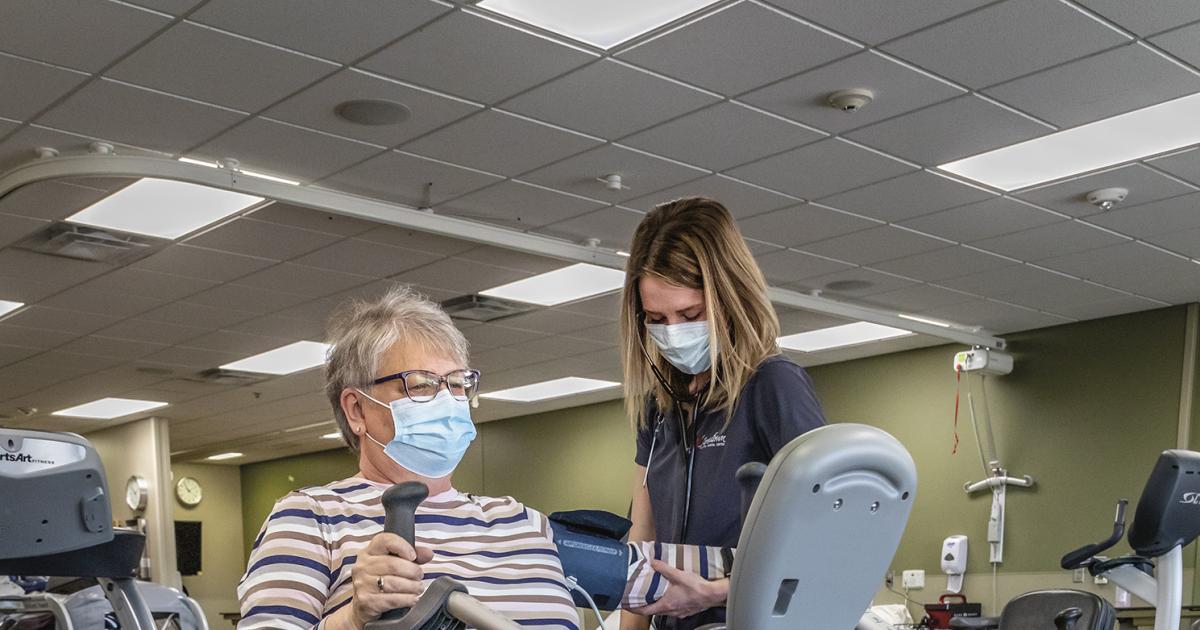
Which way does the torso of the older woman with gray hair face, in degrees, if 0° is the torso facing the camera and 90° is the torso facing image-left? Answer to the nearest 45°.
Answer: approximately 315°

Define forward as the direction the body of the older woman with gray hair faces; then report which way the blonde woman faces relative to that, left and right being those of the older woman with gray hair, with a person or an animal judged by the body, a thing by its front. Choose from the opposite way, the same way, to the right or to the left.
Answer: to the right

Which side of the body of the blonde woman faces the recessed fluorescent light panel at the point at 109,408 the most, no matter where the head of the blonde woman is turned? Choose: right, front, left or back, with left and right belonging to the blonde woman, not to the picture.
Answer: right

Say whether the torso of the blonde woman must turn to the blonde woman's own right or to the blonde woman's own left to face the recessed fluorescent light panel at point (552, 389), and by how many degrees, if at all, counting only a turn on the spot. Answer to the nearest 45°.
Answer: approximately 135° to the blonde woman's own right

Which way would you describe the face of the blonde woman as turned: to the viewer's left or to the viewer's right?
to the viewer's left

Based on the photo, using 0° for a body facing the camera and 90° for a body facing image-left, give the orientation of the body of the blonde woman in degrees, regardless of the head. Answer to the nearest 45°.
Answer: approximately 45°

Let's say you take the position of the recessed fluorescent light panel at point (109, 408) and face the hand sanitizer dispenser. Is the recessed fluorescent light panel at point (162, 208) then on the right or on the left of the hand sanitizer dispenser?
right

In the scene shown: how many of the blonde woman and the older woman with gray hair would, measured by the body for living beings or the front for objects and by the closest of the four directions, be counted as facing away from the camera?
0

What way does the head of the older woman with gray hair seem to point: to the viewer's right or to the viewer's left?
to the viewer's right

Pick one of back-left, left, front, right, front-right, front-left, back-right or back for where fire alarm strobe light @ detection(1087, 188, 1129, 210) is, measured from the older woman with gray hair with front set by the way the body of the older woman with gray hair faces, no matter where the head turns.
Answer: left
